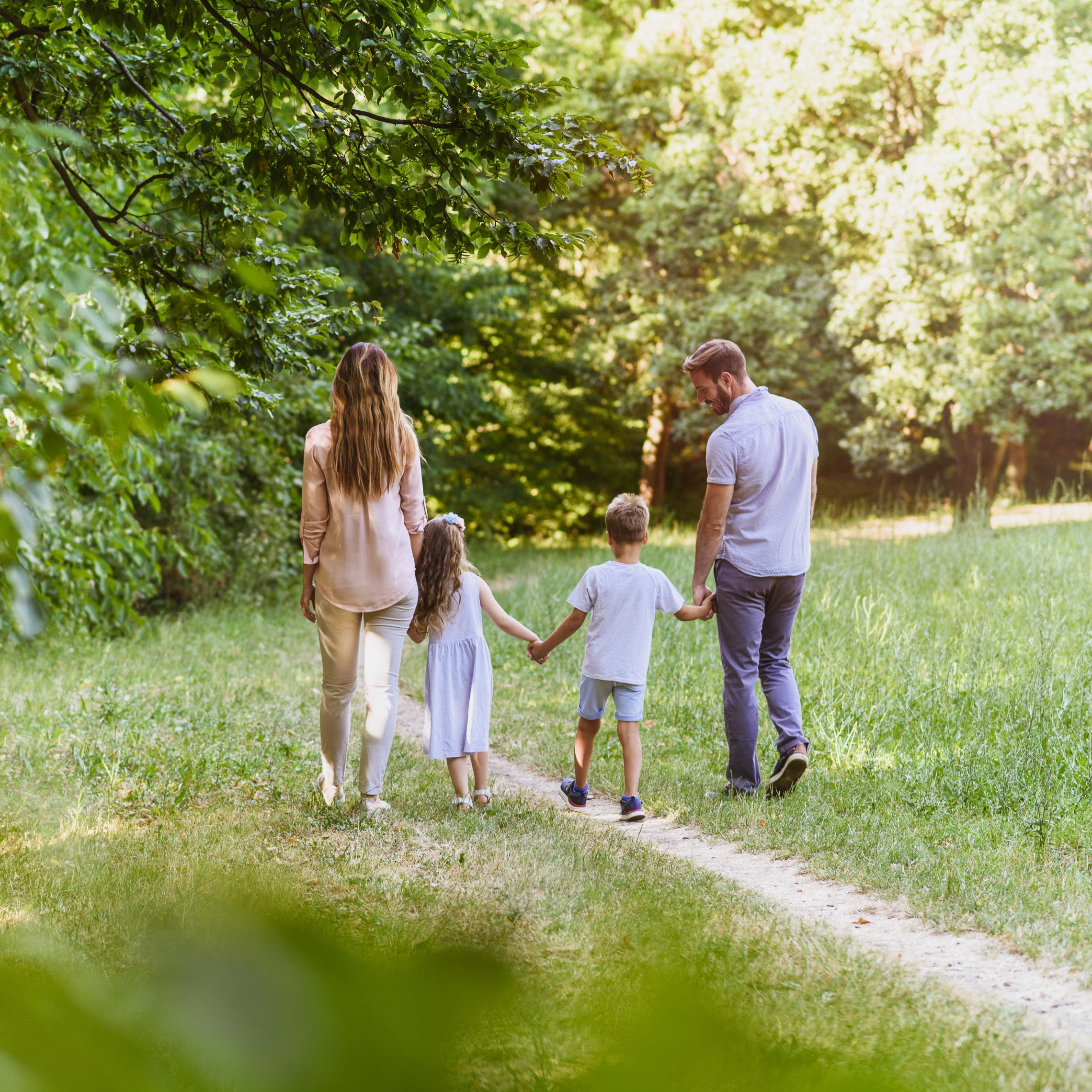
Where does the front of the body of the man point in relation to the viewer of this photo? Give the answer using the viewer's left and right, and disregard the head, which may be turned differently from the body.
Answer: facing away from the viewer and to the left of the viewer

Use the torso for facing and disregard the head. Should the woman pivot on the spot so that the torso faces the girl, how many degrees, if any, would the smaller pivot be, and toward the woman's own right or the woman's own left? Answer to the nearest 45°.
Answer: approximately 45° to the woman's own right

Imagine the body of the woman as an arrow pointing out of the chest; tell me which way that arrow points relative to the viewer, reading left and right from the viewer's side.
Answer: facing away from the viewer

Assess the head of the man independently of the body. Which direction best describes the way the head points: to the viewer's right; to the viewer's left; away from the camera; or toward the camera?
to the viewer's left

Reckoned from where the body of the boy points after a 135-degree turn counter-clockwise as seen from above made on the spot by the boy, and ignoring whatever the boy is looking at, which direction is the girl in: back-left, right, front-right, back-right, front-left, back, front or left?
front-right

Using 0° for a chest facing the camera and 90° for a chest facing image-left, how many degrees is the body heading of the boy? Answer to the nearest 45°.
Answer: approximately 180°

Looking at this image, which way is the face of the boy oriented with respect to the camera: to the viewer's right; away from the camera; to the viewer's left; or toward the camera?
away from the camera

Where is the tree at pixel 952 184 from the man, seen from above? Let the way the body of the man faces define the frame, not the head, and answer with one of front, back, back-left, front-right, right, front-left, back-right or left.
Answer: front-right

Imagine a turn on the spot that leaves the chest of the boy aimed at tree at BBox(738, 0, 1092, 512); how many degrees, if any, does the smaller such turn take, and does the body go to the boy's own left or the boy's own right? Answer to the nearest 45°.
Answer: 0° — they already face it

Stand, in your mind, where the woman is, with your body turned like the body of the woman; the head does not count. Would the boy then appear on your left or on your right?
on your right

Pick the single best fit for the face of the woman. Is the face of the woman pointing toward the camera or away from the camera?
away from the camera

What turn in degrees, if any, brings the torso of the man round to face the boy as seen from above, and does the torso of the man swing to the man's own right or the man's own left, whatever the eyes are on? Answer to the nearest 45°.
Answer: approximately 90° to the man's own left
